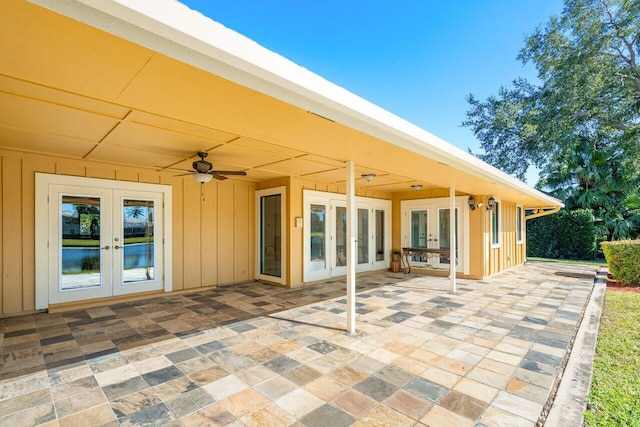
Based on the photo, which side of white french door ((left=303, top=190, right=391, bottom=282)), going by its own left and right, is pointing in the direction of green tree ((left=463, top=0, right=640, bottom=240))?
left

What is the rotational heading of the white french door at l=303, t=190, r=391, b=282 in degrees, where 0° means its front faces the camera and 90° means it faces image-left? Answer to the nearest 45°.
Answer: approximately 315°

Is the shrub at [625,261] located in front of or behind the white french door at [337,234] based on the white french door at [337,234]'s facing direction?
in front

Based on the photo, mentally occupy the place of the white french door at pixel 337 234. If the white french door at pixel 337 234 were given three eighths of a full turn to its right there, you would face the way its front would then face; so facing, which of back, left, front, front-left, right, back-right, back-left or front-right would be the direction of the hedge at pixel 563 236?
back-right

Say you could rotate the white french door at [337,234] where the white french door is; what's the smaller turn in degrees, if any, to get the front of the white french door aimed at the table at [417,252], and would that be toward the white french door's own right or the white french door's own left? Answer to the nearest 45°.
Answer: approximately 90° to the white french door's own left

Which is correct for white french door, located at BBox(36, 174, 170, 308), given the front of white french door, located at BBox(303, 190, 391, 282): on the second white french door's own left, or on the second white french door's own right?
on the second white french door's own right

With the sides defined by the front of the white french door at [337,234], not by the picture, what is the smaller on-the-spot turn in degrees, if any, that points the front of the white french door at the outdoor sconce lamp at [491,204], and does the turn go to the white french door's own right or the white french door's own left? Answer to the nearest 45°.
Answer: approximately 45° to the white french door's own left
